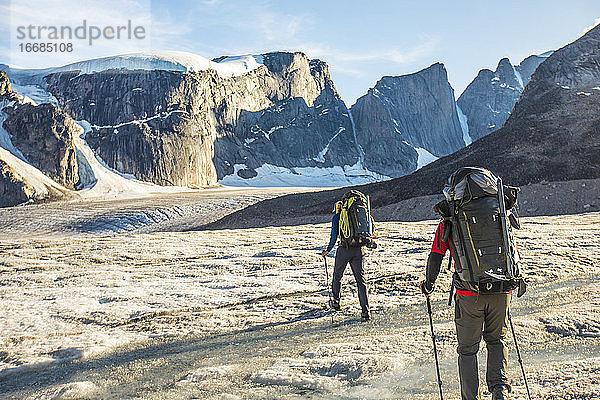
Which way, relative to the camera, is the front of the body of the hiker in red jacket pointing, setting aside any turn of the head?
away from the camera

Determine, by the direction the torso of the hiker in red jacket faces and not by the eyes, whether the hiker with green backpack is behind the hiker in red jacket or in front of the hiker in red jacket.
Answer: in front
